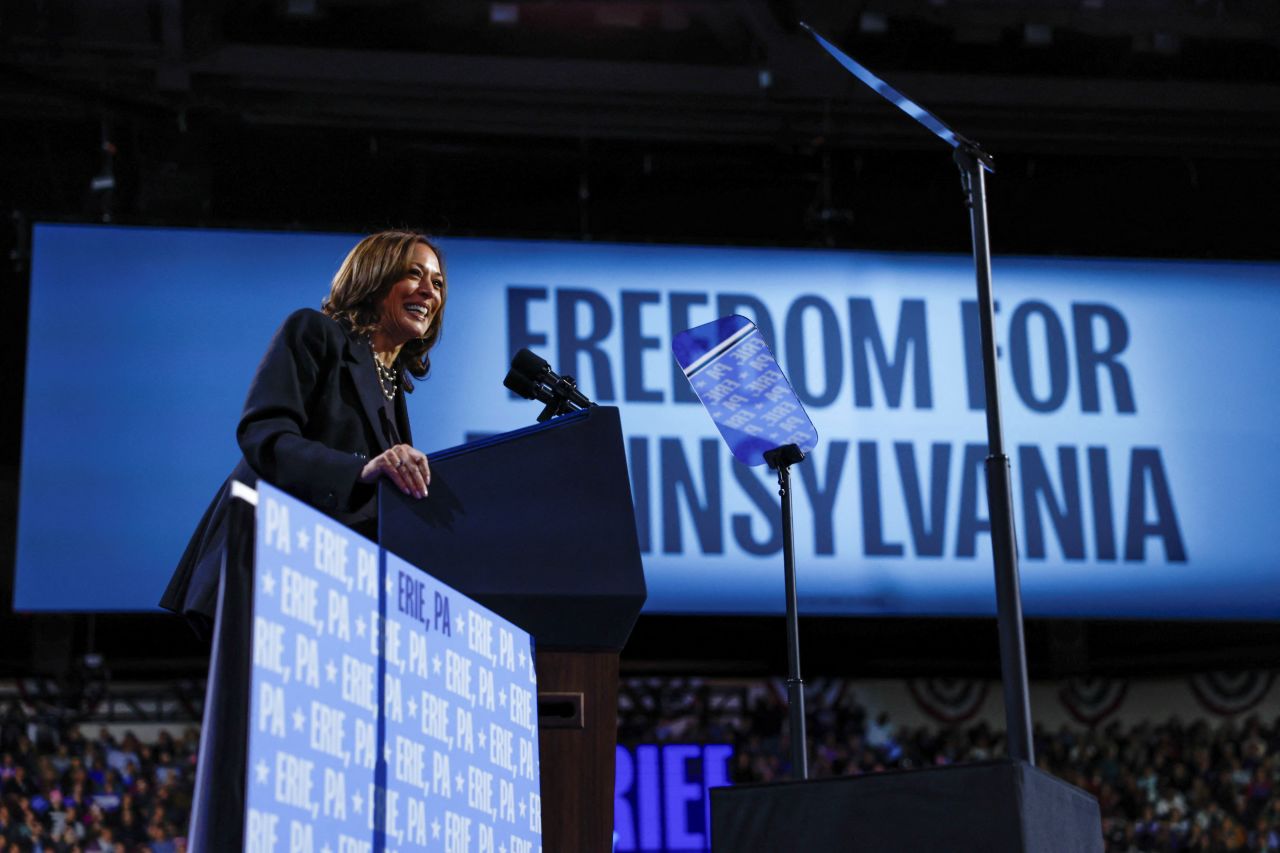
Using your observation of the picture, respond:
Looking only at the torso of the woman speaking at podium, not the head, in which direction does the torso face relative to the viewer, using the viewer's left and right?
facing the viewer and to the right of the viewer

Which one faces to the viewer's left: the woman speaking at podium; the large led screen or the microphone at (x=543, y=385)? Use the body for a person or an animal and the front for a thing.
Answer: the microphone

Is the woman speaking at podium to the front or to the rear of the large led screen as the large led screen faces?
to the front

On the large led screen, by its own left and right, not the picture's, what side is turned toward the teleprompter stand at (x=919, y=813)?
front

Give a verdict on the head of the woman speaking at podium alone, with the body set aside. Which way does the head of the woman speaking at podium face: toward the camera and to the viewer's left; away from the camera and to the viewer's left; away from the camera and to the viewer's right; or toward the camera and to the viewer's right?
toward the camera and to the viewer's right

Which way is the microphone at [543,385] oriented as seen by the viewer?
to the viewer's left

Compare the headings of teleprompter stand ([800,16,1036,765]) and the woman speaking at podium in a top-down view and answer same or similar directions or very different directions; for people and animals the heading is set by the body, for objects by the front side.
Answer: very different directions

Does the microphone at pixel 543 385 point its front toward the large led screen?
no

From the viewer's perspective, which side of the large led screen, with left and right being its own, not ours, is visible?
front

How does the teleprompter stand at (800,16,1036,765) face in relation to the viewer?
to the viewer's left
